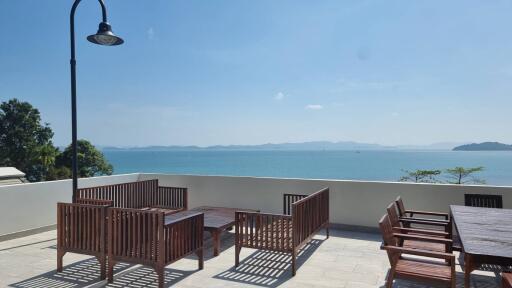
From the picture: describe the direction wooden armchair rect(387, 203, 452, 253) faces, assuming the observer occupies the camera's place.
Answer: facing to the right of the viewer

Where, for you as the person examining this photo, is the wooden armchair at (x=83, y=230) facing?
facing away from the viewer and to the right of the viewer

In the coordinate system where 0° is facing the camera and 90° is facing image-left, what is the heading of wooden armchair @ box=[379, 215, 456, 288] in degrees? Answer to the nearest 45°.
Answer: approximately 270°

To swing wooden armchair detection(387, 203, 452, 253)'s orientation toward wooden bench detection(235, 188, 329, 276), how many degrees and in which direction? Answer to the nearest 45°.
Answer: approximately 180°

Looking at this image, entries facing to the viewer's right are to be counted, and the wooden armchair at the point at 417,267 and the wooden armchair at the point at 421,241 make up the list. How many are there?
2

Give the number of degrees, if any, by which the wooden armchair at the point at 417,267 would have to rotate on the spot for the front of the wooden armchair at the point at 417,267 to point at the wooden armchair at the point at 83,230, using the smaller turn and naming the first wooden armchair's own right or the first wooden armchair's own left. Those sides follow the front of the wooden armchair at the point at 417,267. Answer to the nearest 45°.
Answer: approximately 180°

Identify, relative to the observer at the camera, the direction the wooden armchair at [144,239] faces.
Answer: facing away from the viewer and to the right of the viewer

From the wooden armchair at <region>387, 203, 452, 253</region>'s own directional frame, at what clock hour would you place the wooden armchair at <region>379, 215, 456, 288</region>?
the wooden armchair at <region>379, 215, 456, 288</region> is roughly at 3 o'clock from the wooden armchair at <region>387, 203, 452, 253</region>.

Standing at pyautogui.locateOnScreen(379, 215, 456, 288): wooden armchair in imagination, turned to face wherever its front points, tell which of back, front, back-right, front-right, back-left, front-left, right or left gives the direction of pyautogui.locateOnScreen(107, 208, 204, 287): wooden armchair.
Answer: back

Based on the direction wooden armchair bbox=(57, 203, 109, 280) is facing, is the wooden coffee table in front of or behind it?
in front

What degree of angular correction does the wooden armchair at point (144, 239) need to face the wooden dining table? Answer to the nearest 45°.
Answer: approximately 90° to its right

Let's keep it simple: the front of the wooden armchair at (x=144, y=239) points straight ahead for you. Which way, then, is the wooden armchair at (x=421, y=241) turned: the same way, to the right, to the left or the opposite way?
to the right

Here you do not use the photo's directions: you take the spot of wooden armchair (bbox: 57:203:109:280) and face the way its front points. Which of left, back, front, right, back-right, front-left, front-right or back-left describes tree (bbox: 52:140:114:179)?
front-left

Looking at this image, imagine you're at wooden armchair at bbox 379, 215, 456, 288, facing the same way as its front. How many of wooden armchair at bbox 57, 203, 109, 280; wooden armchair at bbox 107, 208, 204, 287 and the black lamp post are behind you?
3

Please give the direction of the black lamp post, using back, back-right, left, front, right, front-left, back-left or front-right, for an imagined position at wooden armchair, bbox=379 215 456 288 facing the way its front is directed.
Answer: back
